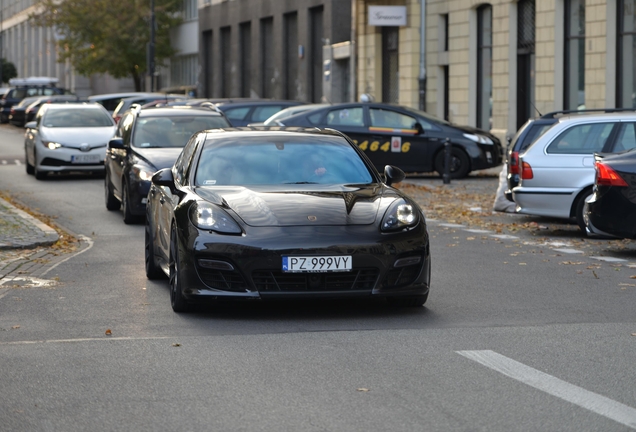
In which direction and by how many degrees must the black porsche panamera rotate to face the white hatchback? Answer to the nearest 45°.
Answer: approximately 180°

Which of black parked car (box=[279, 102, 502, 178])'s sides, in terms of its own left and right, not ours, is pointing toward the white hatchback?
back

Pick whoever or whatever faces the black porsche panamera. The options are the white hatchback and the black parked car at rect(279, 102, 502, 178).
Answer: the white hatchback

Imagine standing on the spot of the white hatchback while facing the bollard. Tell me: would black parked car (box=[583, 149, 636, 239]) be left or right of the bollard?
right

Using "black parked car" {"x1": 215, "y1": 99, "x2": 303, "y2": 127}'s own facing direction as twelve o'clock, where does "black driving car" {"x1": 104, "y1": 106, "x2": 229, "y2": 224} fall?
"black driving car" {"x1": 104, "y1": 106, "x2": 229, "y2": 224} is roughly at 3 o'clock from "black parked car" {"x1": 215, "y1": 99, "x2": 303, "y2": 127}.

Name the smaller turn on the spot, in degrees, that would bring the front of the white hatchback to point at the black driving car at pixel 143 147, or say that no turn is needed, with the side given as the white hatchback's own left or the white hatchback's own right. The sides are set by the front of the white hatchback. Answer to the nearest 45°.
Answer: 0° — it already faces it

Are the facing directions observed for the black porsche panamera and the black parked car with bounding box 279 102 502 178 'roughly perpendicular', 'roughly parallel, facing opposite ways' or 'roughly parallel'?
roughly perpendicular

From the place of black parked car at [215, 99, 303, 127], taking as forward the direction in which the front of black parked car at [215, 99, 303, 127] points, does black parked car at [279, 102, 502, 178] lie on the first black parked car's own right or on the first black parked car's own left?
on the first black parked car's own right

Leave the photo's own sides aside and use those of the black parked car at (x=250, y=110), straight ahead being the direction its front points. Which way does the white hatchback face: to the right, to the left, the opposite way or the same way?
to the right

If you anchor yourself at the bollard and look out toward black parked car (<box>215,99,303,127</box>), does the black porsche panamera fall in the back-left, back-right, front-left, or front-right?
back-left
